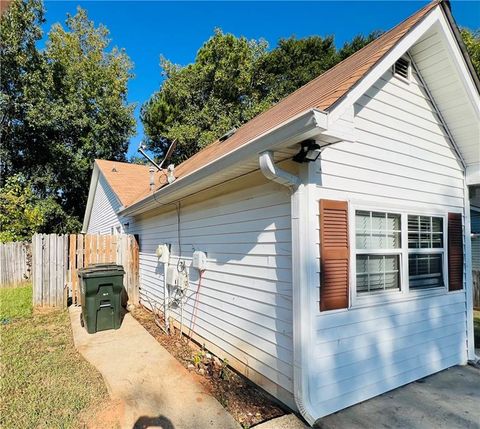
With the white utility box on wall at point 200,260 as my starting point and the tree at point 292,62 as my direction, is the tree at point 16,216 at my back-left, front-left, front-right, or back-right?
front-left

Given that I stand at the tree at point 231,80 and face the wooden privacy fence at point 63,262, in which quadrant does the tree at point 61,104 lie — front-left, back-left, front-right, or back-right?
front-right

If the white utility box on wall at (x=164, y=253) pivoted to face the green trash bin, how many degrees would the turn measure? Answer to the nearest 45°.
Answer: approximately 45° to its right

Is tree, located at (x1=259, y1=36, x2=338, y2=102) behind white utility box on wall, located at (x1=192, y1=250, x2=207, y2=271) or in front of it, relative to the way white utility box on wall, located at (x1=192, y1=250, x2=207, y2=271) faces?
behind

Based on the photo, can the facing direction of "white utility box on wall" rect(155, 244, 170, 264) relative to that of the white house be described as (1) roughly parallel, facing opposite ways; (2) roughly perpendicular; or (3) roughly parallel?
roughly perpendicular

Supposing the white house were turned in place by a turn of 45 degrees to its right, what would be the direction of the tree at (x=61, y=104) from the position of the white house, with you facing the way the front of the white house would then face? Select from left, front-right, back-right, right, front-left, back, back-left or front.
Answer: back-right

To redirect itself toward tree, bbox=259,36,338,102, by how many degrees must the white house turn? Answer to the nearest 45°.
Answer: approximately 135° to its left

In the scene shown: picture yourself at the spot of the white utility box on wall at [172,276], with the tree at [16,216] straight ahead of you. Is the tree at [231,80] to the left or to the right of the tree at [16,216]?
right

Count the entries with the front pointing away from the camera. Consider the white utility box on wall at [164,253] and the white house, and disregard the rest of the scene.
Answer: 0

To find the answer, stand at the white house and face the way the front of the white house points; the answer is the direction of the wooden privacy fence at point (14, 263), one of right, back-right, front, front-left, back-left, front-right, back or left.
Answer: back
